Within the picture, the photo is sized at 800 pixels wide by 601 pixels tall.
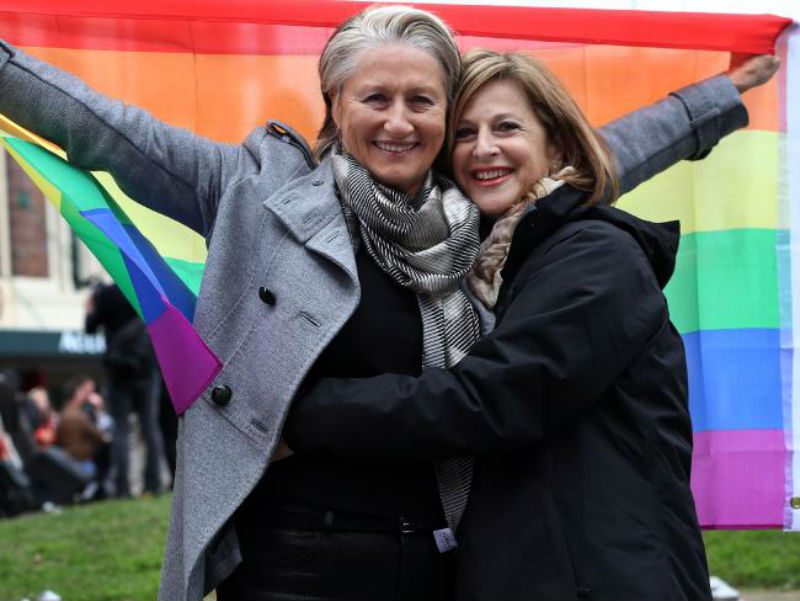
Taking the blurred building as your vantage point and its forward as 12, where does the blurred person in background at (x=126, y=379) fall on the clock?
The blurred person in background is roughly at 12 o'clock from the blurred building.

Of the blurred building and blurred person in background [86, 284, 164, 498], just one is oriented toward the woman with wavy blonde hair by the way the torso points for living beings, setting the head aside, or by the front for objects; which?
the blurred building
